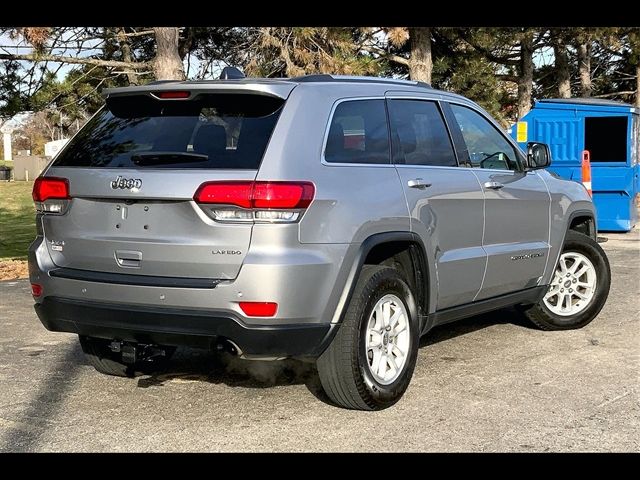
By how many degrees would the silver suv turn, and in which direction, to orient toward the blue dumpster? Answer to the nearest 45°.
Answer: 0° — it already faces it

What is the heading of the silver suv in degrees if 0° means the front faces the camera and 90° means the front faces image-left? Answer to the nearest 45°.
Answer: approximately 225°

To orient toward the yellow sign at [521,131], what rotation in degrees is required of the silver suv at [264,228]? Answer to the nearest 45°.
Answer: approximately 45° to its left

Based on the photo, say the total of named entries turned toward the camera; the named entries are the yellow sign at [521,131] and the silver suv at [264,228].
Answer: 1

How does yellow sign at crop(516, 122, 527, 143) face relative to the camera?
toward the camera

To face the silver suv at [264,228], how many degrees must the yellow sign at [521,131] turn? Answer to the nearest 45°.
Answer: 0° — it already faces it
